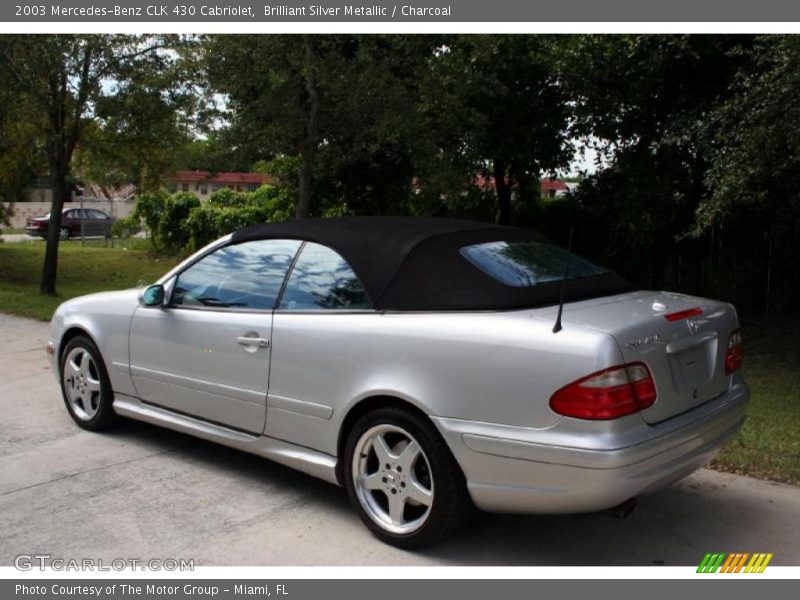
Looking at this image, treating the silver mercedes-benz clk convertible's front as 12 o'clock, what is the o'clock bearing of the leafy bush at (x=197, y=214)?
The leafy bush is roughly at 1 o'clock from the silver mercedes-benz clk convertible.

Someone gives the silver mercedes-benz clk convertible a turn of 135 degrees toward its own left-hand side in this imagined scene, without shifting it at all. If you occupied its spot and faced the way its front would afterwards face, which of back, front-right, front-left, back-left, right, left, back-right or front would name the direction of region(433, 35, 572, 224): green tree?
back

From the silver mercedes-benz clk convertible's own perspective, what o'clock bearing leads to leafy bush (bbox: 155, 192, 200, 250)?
The leafy bush is roughly at 1 o'clock from the silver mercedes-benz clk convertible.

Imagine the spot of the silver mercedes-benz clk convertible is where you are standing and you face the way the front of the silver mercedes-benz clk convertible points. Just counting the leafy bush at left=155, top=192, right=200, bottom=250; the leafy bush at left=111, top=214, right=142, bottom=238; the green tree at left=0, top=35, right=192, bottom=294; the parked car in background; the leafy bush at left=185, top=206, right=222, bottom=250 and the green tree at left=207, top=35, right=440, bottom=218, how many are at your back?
0

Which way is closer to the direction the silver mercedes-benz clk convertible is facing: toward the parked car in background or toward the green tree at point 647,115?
the parked car in background

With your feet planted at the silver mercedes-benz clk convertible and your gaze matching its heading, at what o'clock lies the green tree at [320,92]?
The green tree is roughly at 1 o'clock from the silver mercedes-benz clk convertible.

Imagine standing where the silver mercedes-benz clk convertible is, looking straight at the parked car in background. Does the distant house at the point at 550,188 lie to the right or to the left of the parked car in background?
right

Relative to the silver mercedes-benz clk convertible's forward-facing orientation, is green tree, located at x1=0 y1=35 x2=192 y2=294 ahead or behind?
ahead

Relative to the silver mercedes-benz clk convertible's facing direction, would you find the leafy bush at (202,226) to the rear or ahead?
ahead

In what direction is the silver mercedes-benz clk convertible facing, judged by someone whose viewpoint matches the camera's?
facing away from the viewer and to the left of the viewer

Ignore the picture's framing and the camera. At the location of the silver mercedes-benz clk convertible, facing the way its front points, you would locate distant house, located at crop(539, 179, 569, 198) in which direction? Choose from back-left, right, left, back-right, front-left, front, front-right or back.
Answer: front-right

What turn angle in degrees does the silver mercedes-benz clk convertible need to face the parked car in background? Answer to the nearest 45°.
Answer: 0° — it already faces it

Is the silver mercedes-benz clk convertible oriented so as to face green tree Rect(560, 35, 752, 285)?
no
